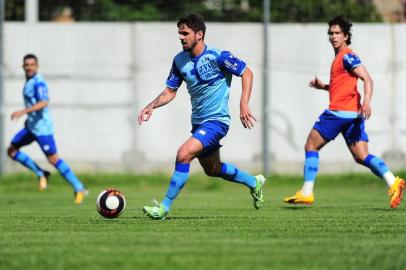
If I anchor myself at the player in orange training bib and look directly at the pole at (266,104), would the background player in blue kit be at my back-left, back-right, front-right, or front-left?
front-left

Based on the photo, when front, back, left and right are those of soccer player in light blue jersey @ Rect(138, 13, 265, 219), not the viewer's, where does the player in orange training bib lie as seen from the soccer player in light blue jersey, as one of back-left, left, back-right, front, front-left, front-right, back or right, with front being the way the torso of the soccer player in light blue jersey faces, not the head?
back

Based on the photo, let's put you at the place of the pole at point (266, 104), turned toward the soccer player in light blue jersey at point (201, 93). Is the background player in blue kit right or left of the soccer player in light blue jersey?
right

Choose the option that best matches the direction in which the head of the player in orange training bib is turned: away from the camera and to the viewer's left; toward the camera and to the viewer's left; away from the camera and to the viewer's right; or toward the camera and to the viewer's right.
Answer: toward the camera and to the viewer's left

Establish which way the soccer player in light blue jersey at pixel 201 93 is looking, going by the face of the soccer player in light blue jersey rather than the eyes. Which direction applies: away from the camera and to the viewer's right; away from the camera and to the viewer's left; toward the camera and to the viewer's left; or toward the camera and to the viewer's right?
toward the camera and to the viewer's left

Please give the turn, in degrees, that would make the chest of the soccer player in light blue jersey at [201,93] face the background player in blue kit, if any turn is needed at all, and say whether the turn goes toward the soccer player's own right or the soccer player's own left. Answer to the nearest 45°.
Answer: approximately 90° to the soccer player's own right

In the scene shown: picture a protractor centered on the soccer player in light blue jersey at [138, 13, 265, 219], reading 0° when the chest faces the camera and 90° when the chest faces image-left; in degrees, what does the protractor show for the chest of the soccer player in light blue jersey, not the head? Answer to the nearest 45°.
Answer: approximately 45°

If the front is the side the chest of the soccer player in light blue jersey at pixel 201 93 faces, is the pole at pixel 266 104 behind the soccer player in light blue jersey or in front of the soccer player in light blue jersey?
behind
